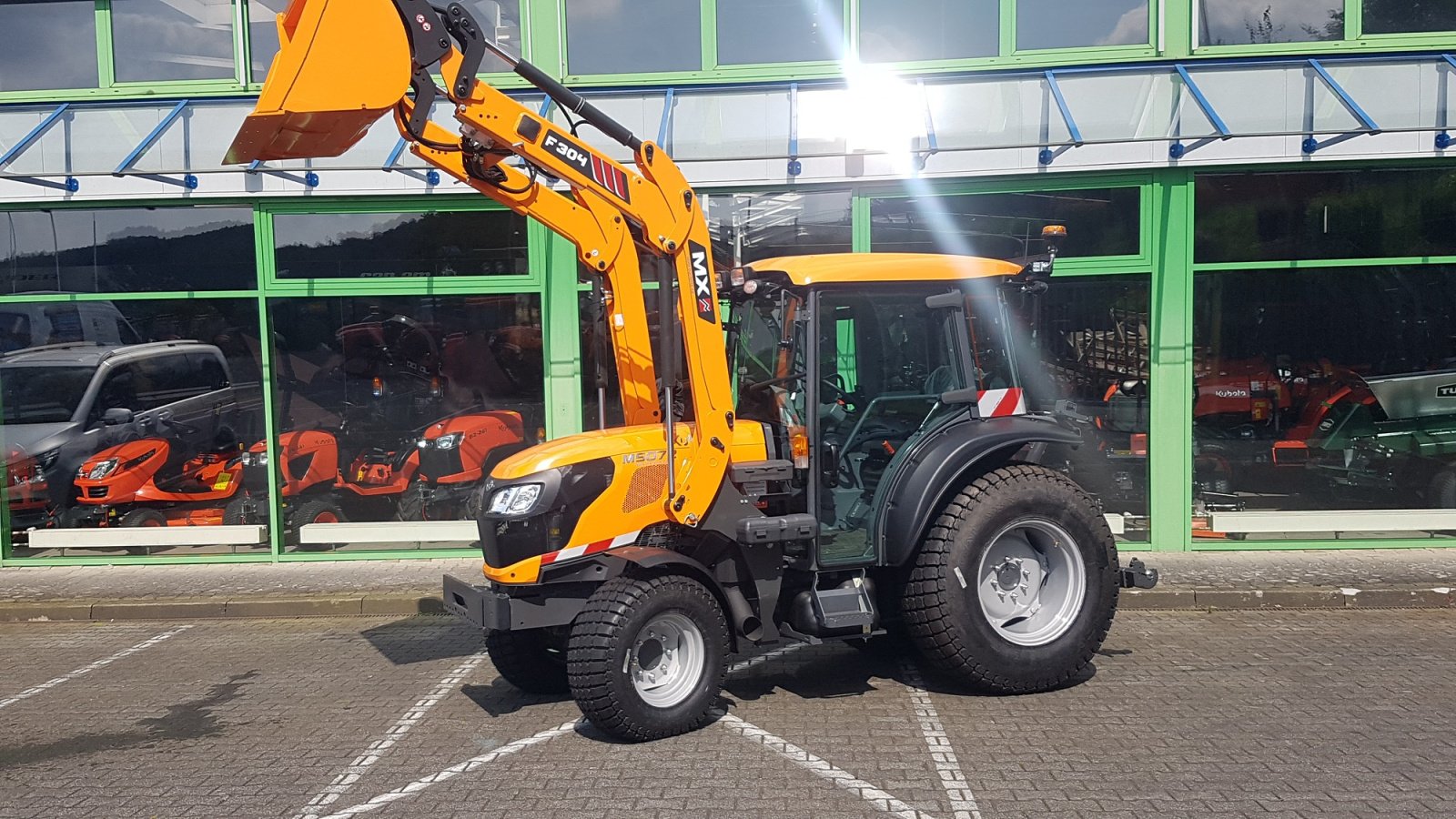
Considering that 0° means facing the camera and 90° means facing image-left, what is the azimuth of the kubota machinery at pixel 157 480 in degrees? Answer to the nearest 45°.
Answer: approximately 45°

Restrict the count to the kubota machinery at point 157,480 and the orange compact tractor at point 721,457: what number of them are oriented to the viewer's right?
0

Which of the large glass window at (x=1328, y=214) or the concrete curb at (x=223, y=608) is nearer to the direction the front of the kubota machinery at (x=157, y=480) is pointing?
the concrete curb

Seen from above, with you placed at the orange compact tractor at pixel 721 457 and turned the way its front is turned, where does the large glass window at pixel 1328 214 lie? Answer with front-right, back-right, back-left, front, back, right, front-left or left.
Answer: back

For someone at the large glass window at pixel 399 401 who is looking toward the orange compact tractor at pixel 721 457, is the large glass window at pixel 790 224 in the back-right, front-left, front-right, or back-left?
front-left

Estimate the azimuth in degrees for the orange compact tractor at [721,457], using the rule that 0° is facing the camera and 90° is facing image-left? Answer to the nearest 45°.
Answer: approximately 45°

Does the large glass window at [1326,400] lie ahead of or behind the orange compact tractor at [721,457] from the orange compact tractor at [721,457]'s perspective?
behind

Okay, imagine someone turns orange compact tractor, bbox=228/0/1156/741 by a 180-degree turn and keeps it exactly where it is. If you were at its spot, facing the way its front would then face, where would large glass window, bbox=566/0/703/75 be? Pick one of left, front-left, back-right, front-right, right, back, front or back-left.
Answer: front-left

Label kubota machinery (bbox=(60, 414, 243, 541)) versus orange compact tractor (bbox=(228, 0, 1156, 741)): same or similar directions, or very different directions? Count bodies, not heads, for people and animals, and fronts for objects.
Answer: same or similar directions

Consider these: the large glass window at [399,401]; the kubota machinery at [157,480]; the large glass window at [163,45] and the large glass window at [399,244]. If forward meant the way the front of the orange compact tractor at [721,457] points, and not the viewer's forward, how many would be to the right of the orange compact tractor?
4

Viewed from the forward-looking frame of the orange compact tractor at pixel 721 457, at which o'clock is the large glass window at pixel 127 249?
The large glass window is roughly at 3 o'clock from the orange compact tractor.
